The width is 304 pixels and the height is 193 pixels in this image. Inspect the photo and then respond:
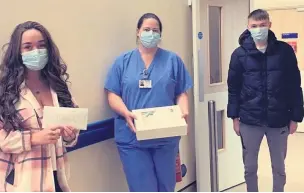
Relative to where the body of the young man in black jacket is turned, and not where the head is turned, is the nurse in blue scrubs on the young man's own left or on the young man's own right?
on the young man's own right

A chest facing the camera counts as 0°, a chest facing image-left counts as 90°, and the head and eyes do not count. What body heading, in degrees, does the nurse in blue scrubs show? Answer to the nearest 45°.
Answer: approximately 0°

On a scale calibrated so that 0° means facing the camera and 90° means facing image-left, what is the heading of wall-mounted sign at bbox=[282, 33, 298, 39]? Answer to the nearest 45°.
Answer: approximately 0°

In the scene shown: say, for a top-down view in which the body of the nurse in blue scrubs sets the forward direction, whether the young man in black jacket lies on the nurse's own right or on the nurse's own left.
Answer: on the nurse's own left

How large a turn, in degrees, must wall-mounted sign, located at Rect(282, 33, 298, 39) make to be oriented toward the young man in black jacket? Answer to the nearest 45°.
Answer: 0° — it already faces them

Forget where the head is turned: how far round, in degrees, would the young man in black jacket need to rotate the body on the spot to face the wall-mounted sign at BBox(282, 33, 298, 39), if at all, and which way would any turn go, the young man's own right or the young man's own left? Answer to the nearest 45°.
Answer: approximately 180°

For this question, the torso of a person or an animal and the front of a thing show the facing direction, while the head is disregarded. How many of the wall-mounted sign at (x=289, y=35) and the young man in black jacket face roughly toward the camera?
2
